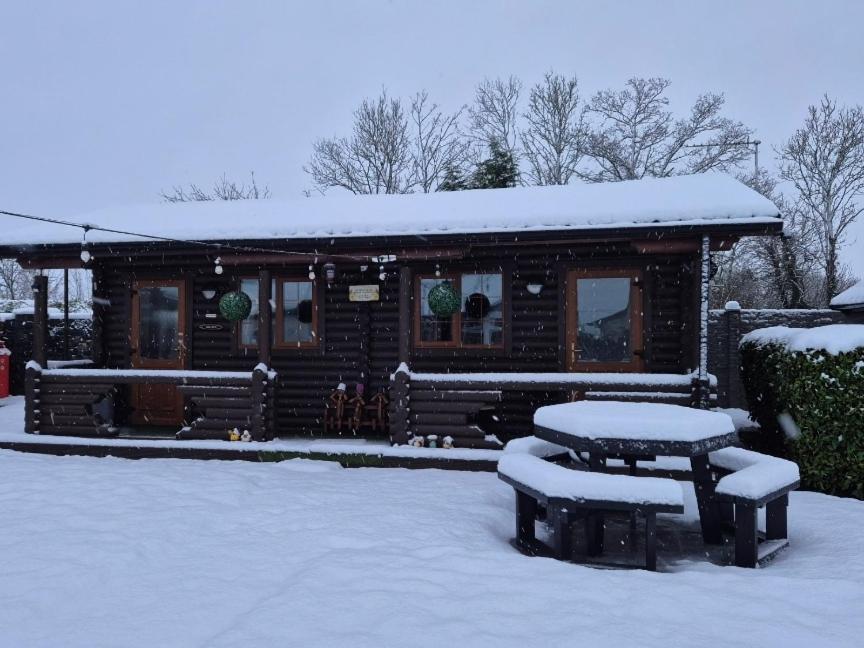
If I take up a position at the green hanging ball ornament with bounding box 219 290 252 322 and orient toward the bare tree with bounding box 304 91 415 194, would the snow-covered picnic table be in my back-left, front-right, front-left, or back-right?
back-right

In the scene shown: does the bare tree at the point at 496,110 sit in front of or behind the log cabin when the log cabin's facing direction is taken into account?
behind

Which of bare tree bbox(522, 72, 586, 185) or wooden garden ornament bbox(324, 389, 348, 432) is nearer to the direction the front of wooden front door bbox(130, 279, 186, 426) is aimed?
the wooden garden ornament

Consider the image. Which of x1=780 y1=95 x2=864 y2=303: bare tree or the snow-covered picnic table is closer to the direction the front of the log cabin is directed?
the snow-covered picnic table

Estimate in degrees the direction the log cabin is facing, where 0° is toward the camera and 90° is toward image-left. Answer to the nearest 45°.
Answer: approximately 0°

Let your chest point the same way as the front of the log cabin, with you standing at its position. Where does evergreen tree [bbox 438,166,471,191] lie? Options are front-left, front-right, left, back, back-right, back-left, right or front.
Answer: back

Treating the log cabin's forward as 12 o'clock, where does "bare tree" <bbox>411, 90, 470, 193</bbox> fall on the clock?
The bare tree is roughly at 6 o'clock from the log cabin.
